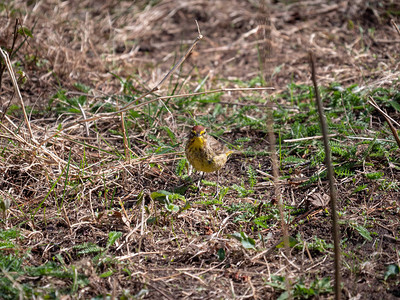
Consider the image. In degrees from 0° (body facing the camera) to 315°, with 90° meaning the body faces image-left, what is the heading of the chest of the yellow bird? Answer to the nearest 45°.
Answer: approximately 45°
